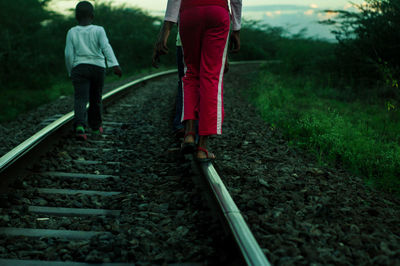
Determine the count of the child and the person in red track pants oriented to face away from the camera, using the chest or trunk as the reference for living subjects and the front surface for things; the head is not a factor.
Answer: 2

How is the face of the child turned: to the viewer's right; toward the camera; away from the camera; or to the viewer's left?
away from the camera

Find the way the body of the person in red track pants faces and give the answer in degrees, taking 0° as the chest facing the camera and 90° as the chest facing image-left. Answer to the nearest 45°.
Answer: approximately 180°

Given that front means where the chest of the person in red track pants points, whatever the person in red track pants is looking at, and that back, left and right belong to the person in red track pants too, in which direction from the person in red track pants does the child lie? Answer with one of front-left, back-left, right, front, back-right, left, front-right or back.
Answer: front-left

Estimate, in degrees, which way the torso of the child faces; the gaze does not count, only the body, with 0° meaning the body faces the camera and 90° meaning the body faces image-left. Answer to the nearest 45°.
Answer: approximately 180°

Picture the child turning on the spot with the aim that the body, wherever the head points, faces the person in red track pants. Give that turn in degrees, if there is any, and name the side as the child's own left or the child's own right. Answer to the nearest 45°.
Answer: approximately 135° to the child's own right
